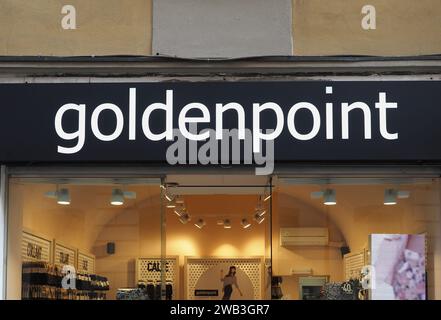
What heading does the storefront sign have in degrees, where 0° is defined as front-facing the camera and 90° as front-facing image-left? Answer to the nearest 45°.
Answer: approximately 0°

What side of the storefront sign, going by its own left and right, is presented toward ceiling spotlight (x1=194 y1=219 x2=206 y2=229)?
back

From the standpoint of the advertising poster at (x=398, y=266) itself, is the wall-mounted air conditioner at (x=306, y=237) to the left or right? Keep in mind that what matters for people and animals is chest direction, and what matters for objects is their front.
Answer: on its right

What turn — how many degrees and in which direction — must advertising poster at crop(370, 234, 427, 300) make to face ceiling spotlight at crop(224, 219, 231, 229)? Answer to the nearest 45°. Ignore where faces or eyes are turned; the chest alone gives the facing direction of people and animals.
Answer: approximately 90° to its right
